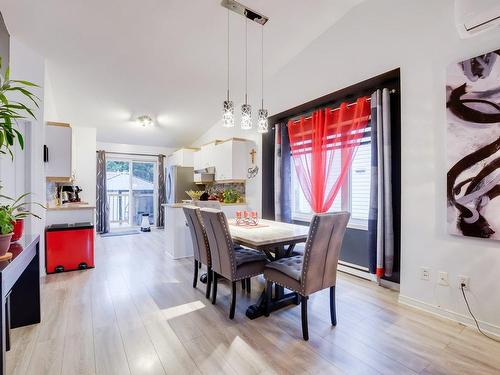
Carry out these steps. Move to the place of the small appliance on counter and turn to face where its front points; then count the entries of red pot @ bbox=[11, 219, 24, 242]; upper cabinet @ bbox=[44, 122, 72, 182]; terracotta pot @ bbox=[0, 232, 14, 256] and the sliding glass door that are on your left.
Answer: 1

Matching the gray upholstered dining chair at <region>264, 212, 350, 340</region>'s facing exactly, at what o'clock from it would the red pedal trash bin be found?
The red pedal trash bin is roughly at 11 o'clock from the gray upholstered dining chair.

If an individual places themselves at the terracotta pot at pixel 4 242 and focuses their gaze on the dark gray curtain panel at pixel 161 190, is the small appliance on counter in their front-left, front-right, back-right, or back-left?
front-left

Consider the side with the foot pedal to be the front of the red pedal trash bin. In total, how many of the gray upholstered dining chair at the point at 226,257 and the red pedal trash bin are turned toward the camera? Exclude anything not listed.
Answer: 1

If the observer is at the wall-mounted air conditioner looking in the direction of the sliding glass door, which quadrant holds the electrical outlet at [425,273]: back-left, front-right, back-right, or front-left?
front-right

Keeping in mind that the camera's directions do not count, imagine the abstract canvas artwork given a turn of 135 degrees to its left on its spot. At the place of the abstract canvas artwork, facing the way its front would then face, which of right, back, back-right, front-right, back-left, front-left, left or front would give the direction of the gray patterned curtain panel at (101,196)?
back

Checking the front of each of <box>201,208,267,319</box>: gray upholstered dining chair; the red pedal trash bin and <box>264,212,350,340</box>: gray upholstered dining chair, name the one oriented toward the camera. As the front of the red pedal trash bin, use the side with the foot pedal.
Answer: the red pedal trash bin

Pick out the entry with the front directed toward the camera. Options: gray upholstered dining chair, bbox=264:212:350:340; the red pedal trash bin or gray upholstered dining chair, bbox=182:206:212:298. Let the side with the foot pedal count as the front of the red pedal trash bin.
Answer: the red pedal trash bin

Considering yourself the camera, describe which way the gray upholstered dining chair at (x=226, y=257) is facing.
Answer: facing away from the viewer and to the right of the viewer

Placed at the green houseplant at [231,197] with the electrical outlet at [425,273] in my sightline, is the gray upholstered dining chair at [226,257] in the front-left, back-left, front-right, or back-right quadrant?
front-right

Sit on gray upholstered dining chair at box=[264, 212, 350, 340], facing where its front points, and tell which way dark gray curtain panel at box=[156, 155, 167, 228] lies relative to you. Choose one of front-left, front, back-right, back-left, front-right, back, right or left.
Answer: front

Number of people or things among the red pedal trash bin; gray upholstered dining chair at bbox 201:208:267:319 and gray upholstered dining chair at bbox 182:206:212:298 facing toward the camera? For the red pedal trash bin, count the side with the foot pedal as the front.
1

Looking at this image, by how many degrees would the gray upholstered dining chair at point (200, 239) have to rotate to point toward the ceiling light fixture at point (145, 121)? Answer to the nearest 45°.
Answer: approximately 45° to its left

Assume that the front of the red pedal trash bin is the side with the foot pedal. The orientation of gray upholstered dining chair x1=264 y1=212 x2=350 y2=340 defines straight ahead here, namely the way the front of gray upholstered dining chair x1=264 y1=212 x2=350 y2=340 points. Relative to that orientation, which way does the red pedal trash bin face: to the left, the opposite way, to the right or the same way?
the opposite way

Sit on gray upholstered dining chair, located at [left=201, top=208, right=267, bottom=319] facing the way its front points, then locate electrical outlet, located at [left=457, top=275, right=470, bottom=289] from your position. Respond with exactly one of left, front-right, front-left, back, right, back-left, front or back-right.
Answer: front-right

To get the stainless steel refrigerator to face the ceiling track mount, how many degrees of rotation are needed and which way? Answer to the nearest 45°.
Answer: approximately 45° to its left

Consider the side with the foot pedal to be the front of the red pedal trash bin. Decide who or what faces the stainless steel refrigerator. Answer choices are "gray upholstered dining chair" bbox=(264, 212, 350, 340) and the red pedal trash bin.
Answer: the gray upholstered dining chair

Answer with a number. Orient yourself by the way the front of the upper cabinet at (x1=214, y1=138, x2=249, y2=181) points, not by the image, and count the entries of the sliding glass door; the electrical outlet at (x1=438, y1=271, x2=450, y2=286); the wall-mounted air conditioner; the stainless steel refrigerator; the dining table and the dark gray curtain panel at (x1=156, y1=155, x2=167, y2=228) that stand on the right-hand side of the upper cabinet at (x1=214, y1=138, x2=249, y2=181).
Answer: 3
